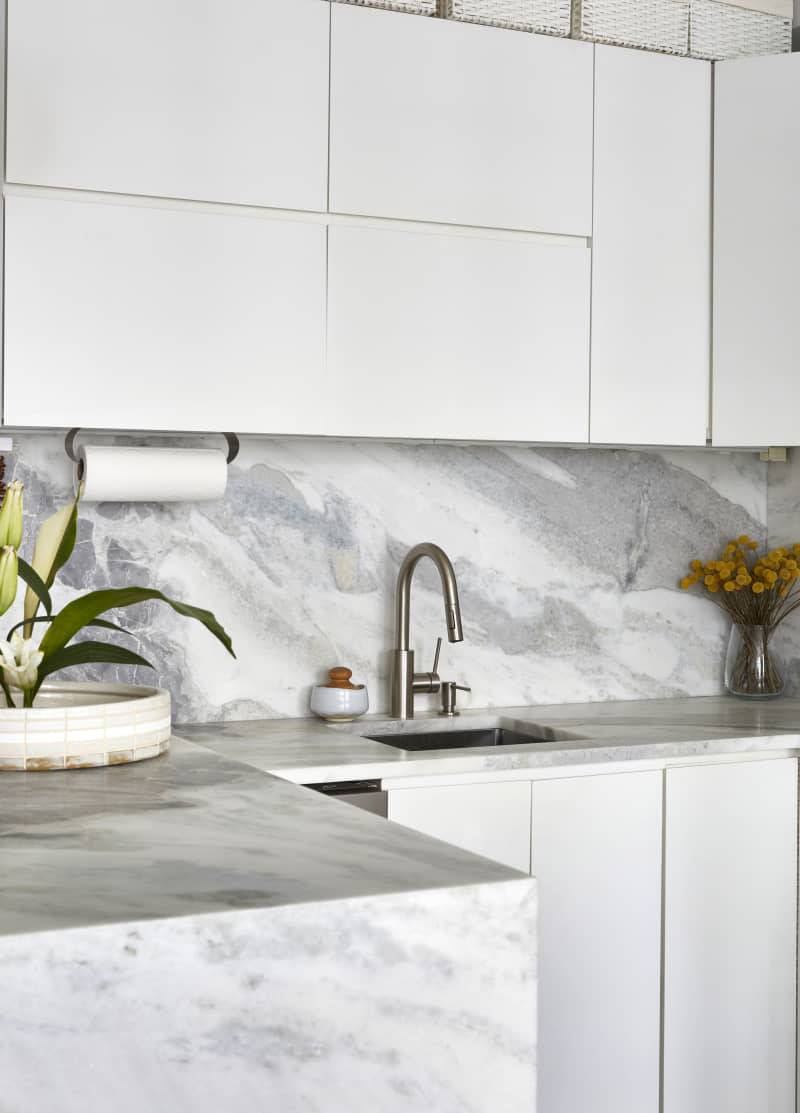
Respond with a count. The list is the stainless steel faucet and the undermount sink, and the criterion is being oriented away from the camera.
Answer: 0

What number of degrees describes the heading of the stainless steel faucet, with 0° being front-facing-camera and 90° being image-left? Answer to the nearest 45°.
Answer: approximately 315°

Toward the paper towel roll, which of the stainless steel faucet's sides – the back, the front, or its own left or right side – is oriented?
right

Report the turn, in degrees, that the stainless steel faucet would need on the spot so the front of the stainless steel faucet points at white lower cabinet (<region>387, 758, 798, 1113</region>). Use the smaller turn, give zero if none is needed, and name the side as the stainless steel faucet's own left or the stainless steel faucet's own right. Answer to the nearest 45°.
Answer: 0° — it already faces it

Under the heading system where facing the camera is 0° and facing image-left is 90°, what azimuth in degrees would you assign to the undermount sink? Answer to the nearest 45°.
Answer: approximately 315°
